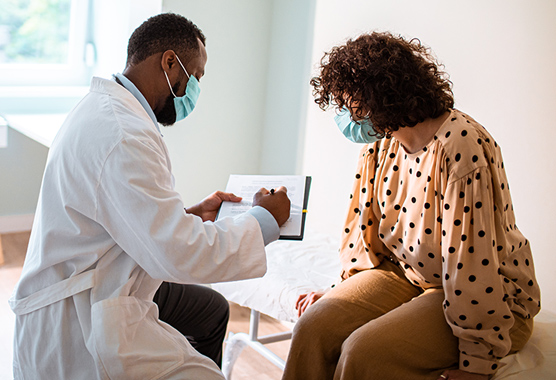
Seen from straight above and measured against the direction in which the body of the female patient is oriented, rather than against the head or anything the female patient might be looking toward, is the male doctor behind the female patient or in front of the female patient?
in front

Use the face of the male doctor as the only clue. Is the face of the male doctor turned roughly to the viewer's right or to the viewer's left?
to the viewer's right

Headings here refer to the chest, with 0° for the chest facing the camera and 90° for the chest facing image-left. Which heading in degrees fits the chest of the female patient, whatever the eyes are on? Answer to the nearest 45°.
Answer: approximately 45°

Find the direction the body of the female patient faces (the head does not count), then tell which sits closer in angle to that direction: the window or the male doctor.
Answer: the male doctor

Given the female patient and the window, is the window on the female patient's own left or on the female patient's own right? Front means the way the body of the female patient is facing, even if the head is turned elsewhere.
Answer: on the female patient's own right

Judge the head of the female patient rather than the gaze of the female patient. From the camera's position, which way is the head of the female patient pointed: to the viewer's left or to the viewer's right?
to the viewer's left
